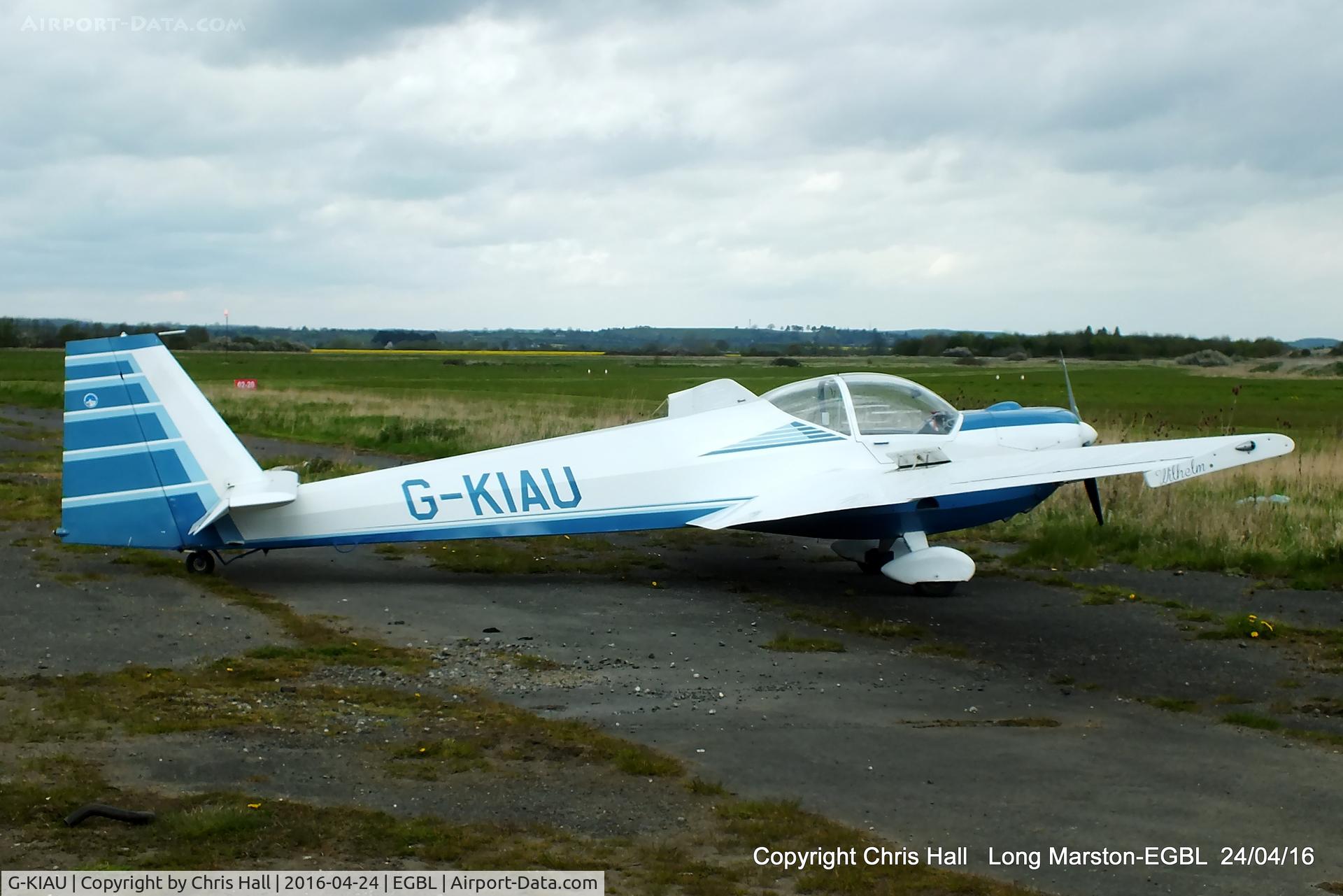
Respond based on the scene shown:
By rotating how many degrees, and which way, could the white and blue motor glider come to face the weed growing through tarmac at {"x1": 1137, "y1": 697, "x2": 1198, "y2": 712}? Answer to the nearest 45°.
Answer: approximately 45° to its right

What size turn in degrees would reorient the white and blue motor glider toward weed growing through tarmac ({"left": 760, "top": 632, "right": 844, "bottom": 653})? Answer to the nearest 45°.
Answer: approximately 45° to its right

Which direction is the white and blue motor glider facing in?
to the viewer's right
